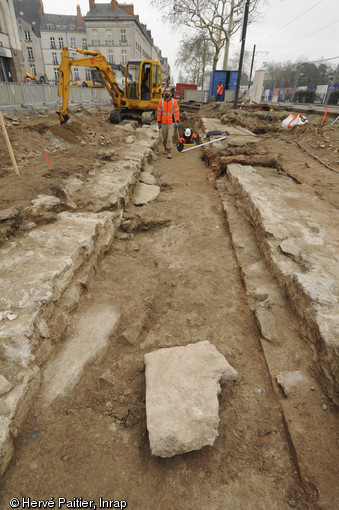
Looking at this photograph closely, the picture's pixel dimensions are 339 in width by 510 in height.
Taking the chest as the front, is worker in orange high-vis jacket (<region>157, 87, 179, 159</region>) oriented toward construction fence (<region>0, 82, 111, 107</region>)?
no

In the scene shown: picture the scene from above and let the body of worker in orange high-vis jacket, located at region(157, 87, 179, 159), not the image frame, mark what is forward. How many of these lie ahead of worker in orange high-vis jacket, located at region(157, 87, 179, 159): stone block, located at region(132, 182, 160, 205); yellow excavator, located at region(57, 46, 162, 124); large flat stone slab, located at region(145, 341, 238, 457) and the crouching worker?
2

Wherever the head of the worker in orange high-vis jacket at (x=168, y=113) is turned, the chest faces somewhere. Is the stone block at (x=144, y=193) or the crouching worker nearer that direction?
the stone block

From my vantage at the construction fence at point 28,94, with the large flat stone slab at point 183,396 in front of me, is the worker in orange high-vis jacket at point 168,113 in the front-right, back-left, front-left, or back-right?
front-left

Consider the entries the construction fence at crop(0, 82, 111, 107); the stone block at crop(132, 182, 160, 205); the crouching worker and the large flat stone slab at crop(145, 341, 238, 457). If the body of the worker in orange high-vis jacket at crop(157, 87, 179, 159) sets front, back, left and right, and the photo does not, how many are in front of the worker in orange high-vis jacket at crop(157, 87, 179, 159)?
2

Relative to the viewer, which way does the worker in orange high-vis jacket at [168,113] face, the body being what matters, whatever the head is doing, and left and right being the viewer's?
facing the viewer

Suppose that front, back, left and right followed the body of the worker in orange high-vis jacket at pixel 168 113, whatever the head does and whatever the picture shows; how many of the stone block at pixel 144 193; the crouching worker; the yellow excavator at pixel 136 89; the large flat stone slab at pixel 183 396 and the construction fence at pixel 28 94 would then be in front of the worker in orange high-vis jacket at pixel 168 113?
2

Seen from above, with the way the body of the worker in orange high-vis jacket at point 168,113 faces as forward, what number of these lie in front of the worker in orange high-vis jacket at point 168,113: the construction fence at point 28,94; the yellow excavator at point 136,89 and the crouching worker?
0

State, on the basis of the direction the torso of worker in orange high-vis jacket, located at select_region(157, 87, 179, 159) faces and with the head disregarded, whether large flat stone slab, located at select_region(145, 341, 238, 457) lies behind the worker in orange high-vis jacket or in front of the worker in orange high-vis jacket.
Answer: in front

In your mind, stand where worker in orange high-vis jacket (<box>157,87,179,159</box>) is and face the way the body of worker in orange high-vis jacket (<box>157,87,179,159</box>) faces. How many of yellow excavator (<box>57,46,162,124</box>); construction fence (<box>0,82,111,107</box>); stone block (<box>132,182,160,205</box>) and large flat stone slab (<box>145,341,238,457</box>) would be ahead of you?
2

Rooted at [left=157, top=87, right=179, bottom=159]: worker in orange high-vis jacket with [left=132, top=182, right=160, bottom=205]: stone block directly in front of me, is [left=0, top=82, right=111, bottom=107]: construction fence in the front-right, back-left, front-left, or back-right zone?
back-right

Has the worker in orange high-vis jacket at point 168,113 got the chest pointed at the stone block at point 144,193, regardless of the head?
yes

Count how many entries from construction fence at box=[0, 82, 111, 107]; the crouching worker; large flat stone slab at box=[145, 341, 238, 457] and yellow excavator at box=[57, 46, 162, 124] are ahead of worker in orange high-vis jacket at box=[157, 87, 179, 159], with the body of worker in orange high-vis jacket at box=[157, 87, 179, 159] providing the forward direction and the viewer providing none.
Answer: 1

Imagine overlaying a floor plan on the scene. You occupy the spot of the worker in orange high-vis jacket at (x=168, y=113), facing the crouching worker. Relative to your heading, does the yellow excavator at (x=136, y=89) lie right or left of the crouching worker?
left

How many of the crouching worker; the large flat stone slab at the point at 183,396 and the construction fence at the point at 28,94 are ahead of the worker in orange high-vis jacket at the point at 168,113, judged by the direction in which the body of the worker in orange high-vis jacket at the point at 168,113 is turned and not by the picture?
1

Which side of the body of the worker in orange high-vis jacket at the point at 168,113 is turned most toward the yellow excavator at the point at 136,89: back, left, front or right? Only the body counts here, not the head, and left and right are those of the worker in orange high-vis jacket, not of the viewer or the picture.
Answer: back

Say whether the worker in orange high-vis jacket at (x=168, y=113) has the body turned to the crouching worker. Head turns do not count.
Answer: no

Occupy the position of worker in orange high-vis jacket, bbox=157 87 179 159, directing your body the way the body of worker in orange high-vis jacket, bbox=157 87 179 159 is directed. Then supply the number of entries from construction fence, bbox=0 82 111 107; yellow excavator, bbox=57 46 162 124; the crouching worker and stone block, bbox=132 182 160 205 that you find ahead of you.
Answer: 1
